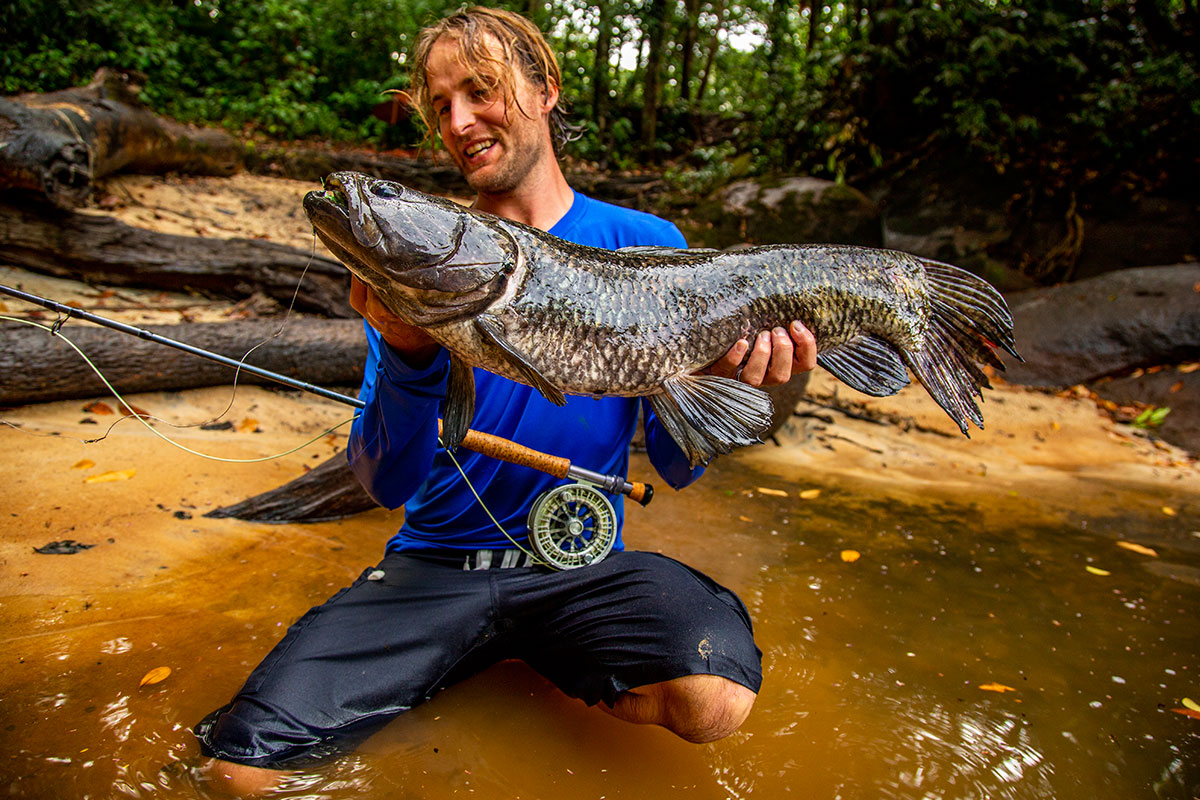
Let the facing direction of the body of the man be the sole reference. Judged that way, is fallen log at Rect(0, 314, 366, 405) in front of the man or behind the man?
behind

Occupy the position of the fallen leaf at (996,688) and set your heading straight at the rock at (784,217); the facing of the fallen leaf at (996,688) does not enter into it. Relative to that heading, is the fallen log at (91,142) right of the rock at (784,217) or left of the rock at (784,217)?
left

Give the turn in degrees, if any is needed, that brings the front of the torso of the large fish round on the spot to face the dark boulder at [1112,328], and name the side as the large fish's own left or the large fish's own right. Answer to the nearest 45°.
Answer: approximately 135° to the large fish's own right

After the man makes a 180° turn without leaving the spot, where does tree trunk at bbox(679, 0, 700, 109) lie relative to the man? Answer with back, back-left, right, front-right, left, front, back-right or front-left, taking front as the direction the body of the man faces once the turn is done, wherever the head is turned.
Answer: front

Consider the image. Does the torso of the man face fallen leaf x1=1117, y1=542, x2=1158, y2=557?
no

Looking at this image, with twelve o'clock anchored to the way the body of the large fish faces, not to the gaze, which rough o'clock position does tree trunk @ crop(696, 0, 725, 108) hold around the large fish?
The tree trunk is roughly at 3 o'clock from the large fish.

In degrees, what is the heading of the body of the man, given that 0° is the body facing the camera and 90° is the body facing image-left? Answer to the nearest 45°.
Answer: approximately 0°

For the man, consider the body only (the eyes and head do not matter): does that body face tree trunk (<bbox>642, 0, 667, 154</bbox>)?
no

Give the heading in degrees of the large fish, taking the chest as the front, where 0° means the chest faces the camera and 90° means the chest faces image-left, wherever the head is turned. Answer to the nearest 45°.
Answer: approximately 90°

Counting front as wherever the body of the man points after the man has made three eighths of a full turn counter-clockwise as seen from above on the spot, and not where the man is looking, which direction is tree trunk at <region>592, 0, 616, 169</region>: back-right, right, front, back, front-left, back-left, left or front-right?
front-left

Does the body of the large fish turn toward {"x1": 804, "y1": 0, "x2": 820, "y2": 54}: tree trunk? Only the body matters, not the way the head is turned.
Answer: no

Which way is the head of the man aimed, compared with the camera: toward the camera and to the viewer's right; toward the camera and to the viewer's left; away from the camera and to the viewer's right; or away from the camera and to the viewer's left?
toward the camera and to the viewer's left
